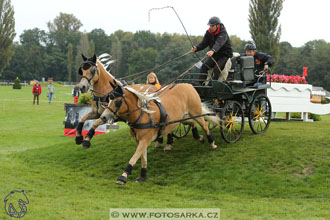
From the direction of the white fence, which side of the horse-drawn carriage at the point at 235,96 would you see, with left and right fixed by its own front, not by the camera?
back

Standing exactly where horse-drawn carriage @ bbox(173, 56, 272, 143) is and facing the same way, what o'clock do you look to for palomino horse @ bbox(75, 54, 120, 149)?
The palomino horse is roughly at 12 o'clock from the horse-drawn carriage.

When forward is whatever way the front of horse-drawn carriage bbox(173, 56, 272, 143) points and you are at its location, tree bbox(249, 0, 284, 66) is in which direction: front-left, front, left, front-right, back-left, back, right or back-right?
back-right

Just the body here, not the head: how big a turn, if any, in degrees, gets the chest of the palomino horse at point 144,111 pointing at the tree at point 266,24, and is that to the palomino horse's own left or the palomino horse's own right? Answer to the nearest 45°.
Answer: approximately 135° to the palomino horse's own right

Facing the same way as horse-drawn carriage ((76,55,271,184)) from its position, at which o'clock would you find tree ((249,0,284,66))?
The tree is roughly at 5 o'clock from the horse-drawn carriage.

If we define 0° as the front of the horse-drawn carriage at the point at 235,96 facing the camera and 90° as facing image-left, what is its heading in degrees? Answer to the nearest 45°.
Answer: approximately 45°

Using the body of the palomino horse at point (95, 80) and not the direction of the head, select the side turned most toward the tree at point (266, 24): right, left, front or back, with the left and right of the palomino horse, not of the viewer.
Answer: back

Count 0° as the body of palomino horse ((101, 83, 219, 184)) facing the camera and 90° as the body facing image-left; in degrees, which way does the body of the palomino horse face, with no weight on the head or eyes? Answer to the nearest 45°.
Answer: approximately 45°

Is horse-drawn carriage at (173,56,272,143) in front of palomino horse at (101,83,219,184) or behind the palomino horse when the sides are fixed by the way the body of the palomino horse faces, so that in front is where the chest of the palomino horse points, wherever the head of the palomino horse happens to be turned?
behind

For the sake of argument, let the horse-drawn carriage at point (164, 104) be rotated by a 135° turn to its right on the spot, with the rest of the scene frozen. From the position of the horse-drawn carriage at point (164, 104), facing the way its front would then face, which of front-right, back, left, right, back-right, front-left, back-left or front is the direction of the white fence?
front-right

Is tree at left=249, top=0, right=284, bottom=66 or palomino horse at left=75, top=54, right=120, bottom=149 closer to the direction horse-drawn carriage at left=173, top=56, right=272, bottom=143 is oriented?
the palomino horse

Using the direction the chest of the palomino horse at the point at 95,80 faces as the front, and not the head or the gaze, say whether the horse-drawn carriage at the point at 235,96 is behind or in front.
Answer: behind
